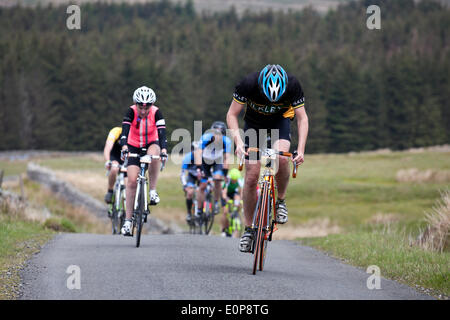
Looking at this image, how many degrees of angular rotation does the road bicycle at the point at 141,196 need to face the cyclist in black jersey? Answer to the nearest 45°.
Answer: approximately 45° to its left

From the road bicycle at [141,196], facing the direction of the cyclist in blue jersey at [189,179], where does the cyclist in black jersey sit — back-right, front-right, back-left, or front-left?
back-right

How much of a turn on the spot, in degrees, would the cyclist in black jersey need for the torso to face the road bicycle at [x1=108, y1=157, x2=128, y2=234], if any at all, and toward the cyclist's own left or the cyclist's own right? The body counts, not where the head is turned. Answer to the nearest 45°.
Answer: approximately 135° to the cyclist's own right

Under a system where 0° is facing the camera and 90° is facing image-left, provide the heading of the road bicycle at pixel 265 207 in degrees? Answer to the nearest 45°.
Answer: approximately 0°

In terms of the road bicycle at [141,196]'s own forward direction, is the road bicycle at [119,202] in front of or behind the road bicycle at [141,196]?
behind

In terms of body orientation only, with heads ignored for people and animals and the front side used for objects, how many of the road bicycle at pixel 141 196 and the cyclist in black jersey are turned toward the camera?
2

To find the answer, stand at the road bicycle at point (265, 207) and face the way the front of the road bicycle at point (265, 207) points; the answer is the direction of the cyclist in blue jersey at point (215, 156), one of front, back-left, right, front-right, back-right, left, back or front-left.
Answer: back

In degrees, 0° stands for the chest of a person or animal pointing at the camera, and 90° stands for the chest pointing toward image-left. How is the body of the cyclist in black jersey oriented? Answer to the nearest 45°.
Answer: approximately 0°

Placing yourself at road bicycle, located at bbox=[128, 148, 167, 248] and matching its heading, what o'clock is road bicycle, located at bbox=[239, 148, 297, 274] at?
road bicycle, located at bbox=[239, 148, 297, 274] is roughly at 11 o'clock from road bicycle, located at bbox=[128, 148, 167, 248].

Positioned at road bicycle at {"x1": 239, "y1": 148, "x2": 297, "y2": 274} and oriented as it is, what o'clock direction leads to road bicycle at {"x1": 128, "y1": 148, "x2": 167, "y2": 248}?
road bicycle at {"x1": 128, "y1": 148, "x2": 167, "y2": 248} is roughly at 5 o'clock from road bicycle at {"x1": 239, "y1": 148, "x2": 297, "y2": 274}.
